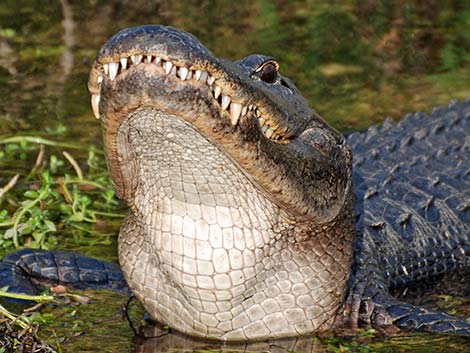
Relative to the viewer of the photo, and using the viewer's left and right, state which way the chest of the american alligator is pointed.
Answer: facing the viewer and to the left of the viewer
